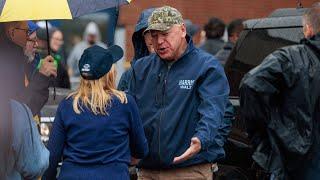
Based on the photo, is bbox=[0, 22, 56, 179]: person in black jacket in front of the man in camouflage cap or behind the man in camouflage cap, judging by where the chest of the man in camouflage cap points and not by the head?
in front

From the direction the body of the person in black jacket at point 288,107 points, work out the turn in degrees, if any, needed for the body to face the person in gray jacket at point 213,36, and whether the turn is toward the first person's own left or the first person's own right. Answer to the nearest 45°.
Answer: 0° — they already face them

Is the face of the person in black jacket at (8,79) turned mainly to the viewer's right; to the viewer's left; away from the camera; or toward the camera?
to the viewer's right

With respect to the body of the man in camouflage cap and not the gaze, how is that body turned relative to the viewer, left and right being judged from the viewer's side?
facing the viewer and to the left of the viewer

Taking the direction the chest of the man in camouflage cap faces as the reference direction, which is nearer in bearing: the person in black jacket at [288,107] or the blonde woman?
the blonde woman

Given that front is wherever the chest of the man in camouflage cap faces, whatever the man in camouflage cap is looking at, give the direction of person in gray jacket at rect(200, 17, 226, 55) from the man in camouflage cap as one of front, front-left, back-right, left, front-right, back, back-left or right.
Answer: back-right

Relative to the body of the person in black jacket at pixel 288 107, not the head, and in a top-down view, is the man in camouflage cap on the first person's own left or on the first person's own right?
on the first person's own left

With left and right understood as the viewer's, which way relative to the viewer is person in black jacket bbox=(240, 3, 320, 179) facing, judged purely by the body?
facing away from the viewer

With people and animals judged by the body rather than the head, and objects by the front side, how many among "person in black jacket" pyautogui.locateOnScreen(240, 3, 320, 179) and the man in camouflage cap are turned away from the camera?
1

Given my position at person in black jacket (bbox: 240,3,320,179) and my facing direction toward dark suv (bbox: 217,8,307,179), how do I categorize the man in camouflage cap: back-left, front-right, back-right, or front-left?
front-left

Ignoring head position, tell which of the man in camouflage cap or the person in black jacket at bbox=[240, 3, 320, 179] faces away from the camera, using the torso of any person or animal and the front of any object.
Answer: the person in black jacket

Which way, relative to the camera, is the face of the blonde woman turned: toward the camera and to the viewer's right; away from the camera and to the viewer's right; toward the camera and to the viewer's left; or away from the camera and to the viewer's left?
away from the camera and to the viewer's right
